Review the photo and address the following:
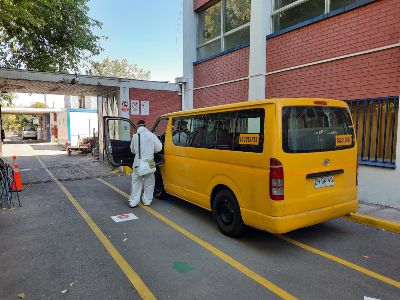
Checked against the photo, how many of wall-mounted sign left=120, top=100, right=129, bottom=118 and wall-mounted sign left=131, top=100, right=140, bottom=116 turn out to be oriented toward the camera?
2

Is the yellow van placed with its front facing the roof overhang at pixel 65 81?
yes

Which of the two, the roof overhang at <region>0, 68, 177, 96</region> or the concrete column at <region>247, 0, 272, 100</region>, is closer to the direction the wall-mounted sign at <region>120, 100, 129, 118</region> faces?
the concrete column

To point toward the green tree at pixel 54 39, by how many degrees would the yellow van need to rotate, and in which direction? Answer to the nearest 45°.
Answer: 0° — it already faces it

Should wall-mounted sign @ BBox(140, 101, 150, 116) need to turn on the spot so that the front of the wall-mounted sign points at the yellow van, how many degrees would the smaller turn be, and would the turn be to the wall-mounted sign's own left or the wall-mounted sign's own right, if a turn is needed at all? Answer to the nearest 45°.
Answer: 0° — it already faces it

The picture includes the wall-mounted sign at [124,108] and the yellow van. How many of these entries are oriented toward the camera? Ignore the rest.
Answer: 1

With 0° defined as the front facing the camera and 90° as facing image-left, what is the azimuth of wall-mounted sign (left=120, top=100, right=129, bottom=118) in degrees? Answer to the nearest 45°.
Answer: approximately 0°

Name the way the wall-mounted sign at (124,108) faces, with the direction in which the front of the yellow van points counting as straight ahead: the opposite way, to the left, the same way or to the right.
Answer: the opposite way

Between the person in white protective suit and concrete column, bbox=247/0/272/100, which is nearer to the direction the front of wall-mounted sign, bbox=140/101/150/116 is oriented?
the person in white protective suit

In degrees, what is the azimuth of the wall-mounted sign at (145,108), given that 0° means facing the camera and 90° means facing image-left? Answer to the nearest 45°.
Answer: approximately 0°

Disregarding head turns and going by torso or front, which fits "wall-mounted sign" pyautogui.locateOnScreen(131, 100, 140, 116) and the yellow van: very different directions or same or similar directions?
very different directions

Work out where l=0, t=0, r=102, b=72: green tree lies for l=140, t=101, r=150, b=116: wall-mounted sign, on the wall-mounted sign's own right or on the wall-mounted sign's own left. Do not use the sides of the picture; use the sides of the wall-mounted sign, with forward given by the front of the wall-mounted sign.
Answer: on the wall-mounted sign's own right

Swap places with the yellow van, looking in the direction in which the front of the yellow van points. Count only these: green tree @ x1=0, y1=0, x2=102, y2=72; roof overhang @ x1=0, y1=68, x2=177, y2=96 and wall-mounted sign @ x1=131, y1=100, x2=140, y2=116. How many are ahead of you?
3

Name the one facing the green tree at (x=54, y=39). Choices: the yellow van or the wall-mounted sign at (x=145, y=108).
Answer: the yellow van
